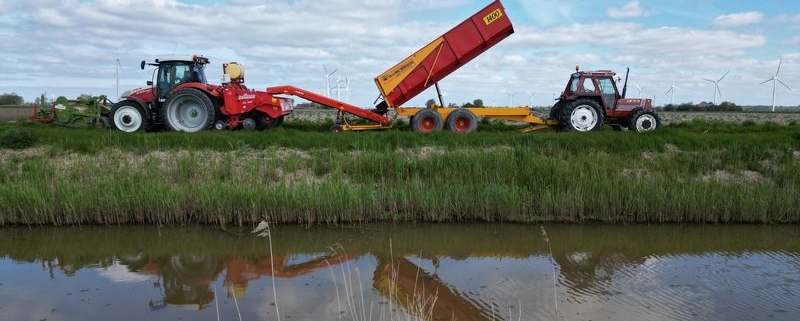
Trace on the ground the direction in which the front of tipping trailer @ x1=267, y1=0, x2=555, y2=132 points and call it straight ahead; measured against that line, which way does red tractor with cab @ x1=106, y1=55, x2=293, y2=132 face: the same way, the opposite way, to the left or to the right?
the opposite way

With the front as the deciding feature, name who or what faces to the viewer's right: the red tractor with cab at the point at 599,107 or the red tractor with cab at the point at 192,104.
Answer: the red tractor with cab at the point at 599,107

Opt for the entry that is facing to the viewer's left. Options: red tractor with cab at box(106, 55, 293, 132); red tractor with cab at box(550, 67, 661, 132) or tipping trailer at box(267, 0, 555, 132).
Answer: red tractor with cab at box(106, 55, 293, 132)

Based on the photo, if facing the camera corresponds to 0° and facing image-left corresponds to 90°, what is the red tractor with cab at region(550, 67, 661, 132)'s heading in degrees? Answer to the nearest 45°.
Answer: approximately 270°

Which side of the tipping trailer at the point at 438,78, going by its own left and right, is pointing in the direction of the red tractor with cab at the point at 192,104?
back

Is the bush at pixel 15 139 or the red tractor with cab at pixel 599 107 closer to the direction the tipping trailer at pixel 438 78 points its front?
the red tractor with cab

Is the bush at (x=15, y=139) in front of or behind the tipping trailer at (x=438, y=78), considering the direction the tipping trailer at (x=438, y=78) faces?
behind

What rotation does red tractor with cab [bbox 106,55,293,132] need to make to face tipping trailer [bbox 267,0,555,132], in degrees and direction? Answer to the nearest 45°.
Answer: approximately 180°

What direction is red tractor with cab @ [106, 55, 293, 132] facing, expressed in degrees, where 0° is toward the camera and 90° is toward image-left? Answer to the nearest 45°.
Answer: approximately 90°

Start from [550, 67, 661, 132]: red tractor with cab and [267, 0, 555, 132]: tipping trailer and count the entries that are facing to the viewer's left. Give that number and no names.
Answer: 0

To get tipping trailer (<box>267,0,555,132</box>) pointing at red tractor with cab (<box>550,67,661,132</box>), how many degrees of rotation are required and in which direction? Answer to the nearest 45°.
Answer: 0° — it already faces it

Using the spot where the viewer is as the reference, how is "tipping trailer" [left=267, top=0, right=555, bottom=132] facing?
facing to the right of the viewer
